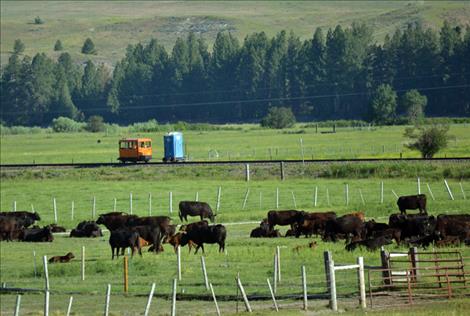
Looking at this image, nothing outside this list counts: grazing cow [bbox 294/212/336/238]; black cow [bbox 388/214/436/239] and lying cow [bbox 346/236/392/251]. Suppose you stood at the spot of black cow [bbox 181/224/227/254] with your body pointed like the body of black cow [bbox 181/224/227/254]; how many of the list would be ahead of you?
0

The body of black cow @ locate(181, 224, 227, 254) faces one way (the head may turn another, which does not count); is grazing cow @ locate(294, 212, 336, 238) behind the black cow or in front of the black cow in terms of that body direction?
behind

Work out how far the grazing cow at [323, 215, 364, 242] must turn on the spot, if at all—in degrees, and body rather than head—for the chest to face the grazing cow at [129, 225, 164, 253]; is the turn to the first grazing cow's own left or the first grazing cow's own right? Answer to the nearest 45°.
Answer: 0° — it already faces it

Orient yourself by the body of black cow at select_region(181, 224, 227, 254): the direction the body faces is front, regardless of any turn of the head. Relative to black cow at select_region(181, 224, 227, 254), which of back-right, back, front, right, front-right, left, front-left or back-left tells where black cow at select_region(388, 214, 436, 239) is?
back

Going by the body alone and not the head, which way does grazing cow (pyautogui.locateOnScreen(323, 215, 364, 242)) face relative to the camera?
to the viewer's left

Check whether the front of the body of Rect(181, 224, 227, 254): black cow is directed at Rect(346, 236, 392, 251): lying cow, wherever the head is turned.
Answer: no

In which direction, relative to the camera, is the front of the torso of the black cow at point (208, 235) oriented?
to the viewer's left
